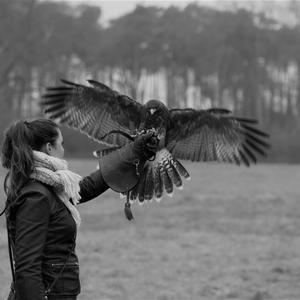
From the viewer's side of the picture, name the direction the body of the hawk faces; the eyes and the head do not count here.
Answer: toward the camera

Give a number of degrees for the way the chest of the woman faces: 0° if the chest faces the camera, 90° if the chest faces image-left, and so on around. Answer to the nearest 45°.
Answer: approximately 270°
